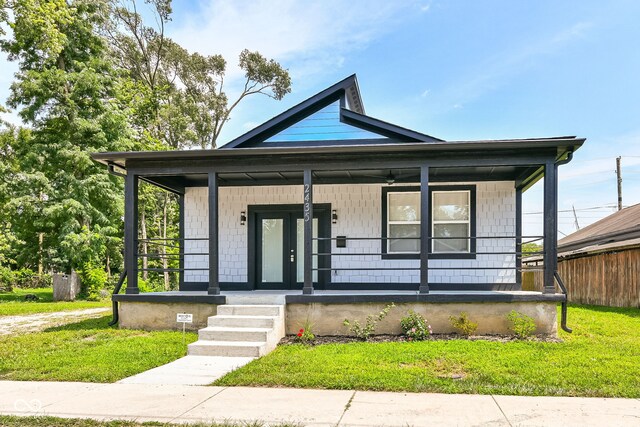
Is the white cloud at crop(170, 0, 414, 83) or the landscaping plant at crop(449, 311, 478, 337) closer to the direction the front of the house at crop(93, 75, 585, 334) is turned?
the landscaping plant

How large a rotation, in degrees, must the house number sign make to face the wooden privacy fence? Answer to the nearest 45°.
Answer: approximately 135° to its left

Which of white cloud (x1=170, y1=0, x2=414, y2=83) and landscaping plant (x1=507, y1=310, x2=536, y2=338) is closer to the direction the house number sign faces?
the landscaping plant

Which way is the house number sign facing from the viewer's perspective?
toward the camera

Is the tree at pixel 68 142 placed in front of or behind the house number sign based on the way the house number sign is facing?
behind

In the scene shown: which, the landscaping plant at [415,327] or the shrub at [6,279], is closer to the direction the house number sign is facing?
the landscaping plant

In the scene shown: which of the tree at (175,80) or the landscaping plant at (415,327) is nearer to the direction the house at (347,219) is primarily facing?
the landscaping plant

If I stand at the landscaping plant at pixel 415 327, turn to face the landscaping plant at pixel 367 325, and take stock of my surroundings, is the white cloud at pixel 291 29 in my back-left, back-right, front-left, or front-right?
front-right

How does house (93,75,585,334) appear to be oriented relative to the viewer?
toward the camera

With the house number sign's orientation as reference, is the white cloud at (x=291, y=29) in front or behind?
behind

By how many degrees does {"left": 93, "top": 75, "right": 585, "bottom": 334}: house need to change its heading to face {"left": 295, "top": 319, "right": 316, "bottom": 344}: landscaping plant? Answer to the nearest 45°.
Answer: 0° — it already faces it

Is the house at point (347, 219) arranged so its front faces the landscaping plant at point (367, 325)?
yes
